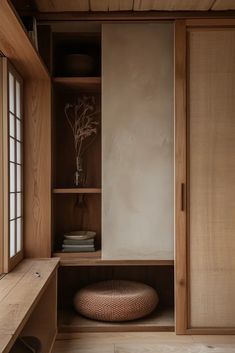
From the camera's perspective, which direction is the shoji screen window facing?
to the viewer's right

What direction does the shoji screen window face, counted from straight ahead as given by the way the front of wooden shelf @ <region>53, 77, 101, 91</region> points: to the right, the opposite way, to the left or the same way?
to the left

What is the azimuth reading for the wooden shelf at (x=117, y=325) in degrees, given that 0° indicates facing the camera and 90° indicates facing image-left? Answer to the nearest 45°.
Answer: approximately 0°

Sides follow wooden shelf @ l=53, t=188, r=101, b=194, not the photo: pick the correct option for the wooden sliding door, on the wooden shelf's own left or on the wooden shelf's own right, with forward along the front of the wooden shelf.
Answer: on the wooden shelf's own left
